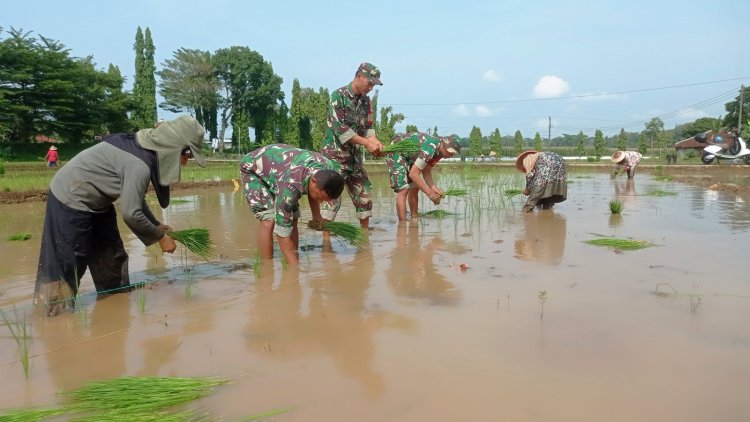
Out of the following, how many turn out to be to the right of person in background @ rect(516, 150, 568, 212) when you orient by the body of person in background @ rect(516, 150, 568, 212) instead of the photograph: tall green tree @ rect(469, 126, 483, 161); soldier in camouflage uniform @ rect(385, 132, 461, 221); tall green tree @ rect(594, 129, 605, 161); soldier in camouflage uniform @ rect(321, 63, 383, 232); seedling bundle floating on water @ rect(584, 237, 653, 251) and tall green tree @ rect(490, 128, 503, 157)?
3

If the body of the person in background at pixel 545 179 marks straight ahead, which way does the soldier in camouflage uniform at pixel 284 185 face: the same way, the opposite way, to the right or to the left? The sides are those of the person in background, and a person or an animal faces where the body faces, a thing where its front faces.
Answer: the opposite way

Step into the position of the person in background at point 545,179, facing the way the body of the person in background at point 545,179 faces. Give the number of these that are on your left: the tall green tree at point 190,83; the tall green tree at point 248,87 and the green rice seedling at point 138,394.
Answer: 1

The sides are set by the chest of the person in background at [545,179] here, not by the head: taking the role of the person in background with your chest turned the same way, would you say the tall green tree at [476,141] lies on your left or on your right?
on your right

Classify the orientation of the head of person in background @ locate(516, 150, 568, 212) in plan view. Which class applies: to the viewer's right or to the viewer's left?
to the viewer's left

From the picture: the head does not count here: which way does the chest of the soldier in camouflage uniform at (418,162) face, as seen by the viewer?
to the viewer's right

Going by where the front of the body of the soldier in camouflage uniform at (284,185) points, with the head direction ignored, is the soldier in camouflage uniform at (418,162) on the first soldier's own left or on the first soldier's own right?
on the first soldier's own left

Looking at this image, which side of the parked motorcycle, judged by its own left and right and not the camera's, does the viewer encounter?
right

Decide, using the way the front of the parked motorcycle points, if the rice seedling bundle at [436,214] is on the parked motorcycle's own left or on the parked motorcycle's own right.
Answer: on the parked motorcycle's own right

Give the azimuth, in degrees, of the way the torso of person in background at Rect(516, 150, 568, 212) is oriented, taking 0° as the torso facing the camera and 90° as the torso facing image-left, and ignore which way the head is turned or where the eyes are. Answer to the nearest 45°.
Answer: approximately 90°
